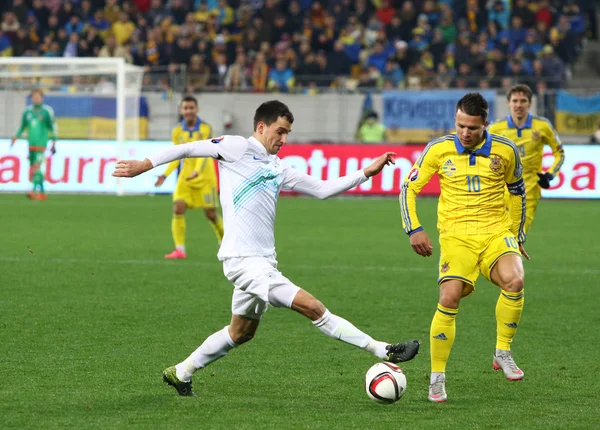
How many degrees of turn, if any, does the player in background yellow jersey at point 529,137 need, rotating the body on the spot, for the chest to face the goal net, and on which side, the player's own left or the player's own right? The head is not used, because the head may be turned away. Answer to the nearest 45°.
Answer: approximately 135° to the player's own right

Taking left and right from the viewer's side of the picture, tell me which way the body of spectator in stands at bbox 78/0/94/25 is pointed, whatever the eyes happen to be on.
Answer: facing the viewer

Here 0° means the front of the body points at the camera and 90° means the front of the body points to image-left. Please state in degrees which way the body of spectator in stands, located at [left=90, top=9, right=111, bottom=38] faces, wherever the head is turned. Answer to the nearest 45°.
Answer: approximately 0°

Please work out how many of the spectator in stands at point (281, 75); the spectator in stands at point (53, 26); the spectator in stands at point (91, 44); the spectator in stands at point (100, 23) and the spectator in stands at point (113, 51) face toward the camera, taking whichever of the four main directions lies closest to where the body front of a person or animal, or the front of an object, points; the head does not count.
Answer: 5

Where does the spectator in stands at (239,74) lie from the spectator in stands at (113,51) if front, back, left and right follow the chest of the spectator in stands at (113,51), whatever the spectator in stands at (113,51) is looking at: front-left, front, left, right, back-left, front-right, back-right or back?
front-left

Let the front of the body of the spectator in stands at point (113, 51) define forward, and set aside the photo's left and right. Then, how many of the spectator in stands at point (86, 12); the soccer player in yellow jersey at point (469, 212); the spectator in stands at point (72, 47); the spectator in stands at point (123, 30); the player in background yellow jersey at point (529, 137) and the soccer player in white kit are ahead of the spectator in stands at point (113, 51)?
3

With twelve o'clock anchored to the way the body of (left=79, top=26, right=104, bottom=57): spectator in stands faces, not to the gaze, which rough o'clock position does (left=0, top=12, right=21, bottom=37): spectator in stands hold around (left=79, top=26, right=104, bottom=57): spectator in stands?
(left=0, top=12, right=21, bottom=37): spectator in stands is roughly at 4 o'clock from (left=79, top=26, right=104, bottom=57): spectator in stands.

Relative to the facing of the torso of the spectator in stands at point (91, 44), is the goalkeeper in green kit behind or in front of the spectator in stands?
in front

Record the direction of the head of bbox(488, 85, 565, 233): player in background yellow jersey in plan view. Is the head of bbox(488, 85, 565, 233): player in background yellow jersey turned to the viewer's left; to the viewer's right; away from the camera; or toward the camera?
toward the camera

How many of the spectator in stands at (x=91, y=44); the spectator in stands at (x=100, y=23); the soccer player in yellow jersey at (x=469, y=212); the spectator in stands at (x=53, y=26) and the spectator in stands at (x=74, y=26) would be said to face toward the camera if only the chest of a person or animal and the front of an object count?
5

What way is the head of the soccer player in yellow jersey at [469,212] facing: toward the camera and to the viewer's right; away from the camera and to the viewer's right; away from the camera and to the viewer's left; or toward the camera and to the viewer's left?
toward the camera and to the viewer's left

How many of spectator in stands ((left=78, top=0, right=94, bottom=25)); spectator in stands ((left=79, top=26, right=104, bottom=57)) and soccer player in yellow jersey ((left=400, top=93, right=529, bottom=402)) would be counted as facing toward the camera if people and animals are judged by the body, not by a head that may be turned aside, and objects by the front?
3

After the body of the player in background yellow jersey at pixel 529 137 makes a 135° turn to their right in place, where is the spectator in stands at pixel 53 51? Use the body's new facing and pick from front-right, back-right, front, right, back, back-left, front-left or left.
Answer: front

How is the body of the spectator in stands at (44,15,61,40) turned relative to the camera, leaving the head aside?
toward the camera

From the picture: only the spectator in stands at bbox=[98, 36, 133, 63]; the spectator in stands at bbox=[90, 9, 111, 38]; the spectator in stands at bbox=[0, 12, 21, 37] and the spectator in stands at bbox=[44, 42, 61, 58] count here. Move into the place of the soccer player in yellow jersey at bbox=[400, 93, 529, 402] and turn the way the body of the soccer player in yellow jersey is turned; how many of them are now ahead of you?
0

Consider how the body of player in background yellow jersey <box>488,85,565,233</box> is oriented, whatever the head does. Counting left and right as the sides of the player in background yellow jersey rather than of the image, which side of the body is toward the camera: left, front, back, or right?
front

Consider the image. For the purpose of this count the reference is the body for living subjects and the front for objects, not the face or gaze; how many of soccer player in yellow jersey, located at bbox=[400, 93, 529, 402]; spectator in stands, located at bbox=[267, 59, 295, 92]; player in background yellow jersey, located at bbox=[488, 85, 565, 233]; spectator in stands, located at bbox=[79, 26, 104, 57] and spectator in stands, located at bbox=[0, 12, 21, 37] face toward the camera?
5

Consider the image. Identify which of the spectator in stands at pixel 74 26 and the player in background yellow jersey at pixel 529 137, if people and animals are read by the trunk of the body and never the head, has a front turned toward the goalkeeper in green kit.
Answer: the spectator in stands

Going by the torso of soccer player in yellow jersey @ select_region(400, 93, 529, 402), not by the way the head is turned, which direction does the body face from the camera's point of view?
toward the camera

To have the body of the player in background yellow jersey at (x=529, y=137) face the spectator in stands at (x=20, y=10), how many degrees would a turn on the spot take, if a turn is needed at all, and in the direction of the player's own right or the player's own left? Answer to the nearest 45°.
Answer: approximately 135° to the player's own right
